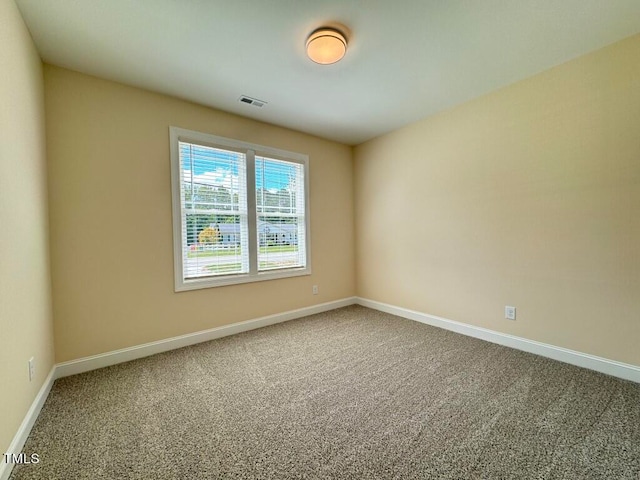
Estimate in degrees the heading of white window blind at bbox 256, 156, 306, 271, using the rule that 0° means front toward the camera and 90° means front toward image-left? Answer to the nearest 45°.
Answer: approximately 315°

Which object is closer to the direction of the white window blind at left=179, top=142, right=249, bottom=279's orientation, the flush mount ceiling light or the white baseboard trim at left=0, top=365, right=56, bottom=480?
the flush mount ceiling light

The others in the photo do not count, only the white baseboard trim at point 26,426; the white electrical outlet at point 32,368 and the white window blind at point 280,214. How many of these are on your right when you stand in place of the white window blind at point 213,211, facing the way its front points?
2

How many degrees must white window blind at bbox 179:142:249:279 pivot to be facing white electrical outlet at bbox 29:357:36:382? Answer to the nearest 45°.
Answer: approximately 90° to its right

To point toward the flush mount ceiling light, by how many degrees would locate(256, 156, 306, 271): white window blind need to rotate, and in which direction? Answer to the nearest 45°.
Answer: approximately 45° to its right

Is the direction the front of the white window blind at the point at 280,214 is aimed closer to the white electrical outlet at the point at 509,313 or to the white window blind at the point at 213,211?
the white electrical outlet
